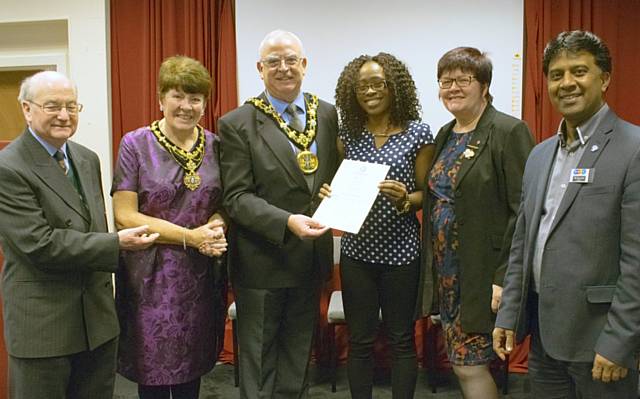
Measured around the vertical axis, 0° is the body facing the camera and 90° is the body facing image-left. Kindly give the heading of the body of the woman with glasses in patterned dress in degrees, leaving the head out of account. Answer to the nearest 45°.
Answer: approximately 45°

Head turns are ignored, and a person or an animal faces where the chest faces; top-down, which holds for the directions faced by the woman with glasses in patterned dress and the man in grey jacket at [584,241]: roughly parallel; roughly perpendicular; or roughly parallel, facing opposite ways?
roughly parallel

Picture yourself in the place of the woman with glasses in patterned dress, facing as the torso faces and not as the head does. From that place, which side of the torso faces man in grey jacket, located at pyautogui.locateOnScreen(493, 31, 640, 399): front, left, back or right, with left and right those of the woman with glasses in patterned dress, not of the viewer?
left

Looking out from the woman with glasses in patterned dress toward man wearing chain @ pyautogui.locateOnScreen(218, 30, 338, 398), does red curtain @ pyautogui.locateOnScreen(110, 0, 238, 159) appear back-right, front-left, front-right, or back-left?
front-right

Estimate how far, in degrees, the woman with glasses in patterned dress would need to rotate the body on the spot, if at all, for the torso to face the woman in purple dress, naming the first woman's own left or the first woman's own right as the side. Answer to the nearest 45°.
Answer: approximately 45° to the first woman's own right

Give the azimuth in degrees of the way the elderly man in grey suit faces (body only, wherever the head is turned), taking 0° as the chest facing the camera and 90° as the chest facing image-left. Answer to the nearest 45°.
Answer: approximately 315°

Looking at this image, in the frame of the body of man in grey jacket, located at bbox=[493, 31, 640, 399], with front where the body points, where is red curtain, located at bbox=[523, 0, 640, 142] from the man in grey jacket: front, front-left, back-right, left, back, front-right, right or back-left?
back-right

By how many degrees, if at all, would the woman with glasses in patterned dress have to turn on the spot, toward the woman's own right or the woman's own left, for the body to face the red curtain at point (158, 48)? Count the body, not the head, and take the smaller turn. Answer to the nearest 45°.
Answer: approximately 90° to the woman's own right

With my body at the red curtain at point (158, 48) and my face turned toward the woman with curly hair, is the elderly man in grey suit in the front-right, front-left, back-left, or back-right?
front-right

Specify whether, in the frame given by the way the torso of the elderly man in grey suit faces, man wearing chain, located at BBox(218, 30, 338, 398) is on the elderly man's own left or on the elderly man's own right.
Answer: on the elderly man's own left

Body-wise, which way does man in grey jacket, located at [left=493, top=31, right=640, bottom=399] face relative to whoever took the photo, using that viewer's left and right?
facing the viewer and to the left of the viewer

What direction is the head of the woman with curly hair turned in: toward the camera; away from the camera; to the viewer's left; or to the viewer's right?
toward the camera

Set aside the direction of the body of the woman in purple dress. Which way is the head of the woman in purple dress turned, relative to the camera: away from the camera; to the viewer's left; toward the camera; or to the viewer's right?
toward the camera

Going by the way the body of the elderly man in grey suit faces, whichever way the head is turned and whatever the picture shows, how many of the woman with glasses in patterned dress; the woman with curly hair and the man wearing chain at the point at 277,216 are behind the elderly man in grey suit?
0

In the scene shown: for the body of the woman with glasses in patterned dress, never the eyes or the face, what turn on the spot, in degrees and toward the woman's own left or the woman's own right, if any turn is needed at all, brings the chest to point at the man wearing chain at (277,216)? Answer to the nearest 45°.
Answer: approximately 45° to the woman's own right

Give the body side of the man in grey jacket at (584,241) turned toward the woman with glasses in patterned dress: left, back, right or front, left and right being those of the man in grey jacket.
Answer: right

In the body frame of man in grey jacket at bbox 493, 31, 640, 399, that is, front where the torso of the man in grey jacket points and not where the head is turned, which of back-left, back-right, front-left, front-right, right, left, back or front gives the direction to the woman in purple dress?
front-right
